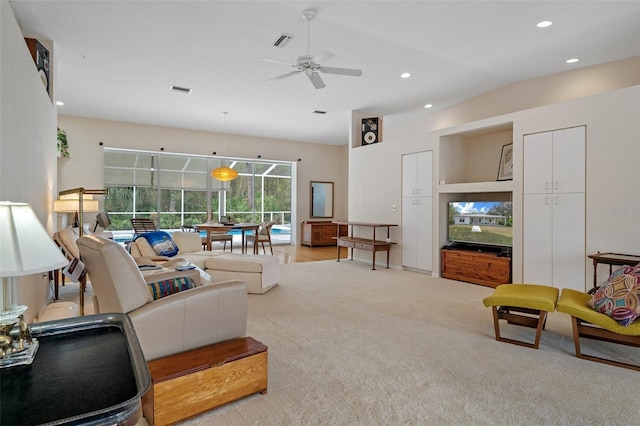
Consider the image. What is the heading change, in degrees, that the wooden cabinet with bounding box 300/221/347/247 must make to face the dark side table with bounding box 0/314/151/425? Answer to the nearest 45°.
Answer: approximately 45° to its right

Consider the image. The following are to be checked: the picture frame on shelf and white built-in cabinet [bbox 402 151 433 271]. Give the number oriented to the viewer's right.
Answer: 0

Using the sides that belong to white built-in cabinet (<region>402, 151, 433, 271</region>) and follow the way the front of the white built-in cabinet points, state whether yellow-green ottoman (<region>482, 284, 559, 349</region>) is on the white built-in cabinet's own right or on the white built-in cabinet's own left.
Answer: on the white built-in cabinet's own left

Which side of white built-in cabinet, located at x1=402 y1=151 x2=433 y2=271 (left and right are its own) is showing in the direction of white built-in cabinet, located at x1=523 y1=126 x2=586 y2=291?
left

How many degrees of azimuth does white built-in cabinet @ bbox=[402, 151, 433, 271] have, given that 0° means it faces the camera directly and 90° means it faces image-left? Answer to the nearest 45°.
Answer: approximately 45°

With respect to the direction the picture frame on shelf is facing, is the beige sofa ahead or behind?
ahead

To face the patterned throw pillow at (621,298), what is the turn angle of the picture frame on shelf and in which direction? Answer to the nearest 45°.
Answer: approximately 45° to its left

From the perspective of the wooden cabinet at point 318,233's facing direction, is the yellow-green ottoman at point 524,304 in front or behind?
in front

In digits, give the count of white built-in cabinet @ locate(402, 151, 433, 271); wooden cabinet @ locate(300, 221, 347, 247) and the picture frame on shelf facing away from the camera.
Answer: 0

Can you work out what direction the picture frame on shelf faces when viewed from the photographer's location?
facing the viewer and to the left of the viewer

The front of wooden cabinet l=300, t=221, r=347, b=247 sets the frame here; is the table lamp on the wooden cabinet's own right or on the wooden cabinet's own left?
on the wooden cabinet's own right
